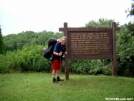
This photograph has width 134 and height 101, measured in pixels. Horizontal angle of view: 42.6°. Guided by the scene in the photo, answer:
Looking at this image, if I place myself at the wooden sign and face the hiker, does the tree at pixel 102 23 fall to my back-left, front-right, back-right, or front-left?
back-right

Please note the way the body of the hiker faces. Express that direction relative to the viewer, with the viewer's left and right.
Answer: facing the viewer and to the right of the viewer

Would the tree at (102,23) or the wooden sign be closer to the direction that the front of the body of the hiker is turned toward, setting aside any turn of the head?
the wooden sign

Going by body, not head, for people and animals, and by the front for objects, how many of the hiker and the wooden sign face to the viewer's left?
0

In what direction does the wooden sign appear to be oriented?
toward the camera

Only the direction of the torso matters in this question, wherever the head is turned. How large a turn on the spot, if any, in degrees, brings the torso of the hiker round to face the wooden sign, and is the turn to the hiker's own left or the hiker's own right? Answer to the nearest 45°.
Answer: approximately 45° to the hiker's own left

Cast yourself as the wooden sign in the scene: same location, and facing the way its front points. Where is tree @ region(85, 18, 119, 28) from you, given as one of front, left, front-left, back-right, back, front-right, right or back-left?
back

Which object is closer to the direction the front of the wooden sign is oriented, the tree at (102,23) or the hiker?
the hiker

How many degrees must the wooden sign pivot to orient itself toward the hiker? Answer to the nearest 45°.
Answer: approximately 45° to its right
